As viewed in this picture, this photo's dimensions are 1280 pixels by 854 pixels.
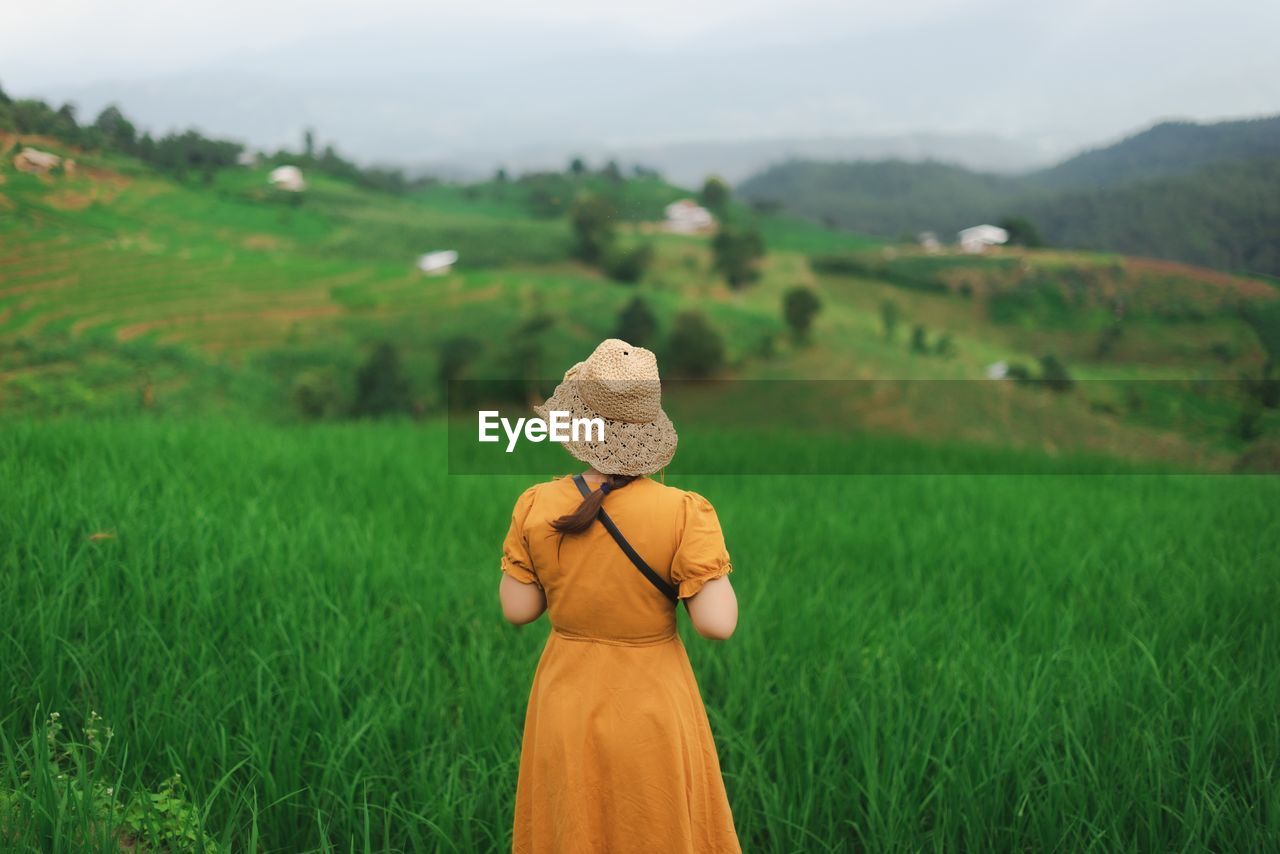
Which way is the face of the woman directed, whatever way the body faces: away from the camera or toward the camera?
away from the camera

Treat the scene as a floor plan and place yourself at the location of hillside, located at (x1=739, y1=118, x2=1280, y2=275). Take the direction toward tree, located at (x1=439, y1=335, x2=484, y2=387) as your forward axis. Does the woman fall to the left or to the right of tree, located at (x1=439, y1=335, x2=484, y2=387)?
left

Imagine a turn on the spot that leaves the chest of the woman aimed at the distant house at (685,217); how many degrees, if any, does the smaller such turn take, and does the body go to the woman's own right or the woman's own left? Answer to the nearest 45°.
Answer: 0° — they already face it

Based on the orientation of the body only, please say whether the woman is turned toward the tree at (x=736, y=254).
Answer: yes

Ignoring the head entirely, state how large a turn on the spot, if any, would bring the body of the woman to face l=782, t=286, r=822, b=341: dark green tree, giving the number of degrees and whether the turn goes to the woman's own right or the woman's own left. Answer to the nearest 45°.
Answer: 0° — they already face it

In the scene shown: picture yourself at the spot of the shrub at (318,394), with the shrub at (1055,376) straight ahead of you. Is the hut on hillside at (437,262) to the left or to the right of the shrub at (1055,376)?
left

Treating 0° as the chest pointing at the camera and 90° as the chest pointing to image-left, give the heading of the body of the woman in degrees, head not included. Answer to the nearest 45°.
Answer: approximately 180°

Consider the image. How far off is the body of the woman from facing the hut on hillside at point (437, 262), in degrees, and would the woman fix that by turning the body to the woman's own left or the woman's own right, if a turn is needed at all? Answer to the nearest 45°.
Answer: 0° — they already face it
